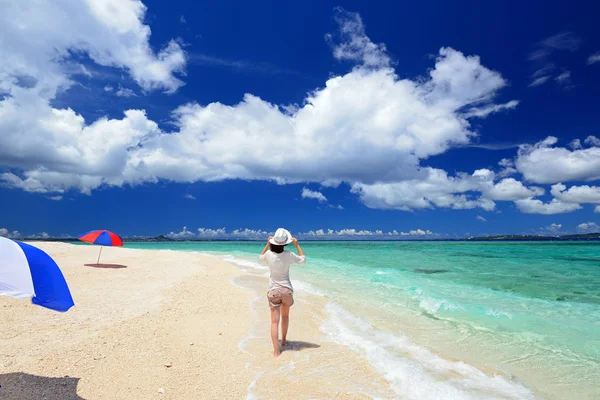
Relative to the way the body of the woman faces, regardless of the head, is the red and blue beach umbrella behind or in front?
in front

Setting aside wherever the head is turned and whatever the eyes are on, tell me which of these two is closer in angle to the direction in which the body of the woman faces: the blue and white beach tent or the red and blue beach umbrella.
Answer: the red and blue beach umbrella

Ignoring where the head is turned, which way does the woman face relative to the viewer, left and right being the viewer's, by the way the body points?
facing away from the viewer
